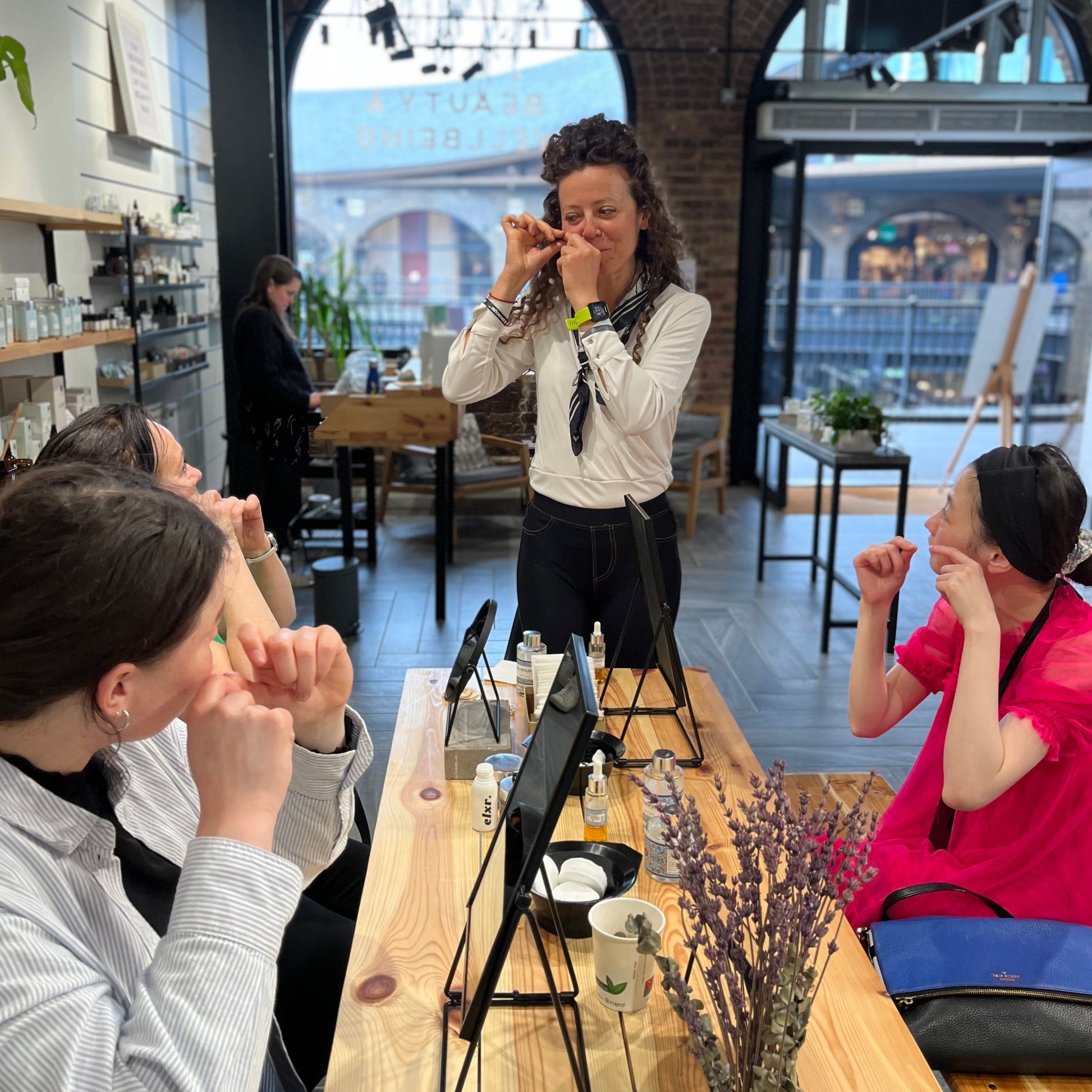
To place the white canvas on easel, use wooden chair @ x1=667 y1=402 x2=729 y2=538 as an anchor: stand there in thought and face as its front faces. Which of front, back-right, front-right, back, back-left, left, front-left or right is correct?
back

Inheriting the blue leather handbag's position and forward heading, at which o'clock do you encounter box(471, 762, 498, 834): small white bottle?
The small white bottle is roughly at 3 o'clock from the blue leather handbag.

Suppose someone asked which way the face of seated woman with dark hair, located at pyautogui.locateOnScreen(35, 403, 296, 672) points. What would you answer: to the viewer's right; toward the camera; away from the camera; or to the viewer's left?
to the viewer's right

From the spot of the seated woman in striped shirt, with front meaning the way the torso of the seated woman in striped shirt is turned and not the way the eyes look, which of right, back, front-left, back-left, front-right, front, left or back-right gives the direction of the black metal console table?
front-left

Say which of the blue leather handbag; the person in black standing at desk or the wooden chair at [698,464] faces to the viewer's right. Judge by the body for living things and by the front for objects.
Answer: the person in black standing at desk

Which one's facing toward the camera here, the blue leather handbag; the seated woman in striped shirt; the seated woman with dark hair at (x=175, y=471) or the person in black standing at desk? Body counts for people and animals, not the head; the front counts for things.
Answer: the blue leather handbag

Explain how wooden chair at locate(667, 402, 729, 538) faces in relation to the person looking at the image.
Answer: facing the viewer and to the left of the viewer

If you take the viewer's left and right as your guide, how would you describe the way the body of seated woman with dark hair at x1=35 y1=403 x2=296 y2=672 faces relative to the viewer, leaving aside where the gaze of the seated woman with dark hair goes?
facing to the right of the viewer

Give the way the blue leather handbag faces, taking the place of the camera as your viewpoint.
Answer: facing the viewer

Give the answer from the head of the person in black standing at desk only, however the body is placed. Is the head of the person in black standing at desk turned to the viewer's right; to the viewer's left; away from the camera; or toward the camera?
to the viewer's right

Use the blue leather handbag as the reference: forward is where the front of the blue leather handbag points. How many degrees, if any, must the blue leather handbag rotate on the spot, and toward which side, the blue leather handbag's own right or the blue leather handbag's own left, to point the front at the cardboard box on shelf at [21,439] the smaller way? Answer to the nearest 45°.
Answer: approximately 90° to the blue leather handbag's own right

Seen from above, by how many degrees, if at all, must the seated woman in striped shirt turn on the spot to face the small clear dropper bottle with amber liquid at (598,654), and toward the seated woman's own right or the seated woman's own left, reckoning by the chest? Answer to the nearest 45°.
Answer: approximately 45° to the seated woman's own left

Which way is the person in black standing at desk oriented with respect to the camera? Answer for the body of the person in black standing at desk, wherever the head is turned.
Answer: to the viewer's right

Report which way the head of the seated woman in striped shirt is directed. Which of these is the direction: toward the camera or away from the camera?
away from the camera

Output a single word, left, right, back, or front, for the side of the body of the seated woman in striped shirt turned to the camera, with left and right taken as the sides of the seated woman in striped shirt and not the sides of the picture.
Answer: right

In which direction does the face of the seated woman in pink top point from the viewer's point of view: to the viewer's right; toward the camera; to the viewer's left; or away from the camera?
to the viewer's left
